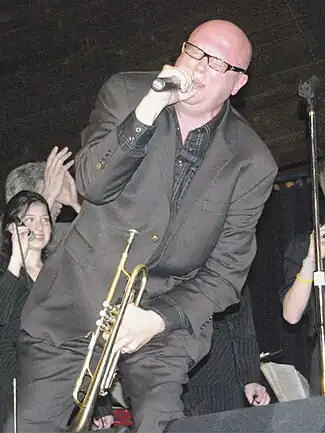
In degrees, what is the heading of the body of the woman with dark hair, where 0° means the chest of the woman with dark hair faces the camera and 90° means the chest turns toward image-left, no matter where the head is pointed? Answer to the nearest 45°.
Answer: approximately 315°

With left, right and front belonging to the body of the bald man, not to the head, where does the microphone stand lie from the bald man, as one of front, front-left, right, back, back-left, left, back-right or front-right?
left

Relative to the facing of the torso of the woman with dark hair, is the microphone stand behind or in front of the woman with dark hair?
in front

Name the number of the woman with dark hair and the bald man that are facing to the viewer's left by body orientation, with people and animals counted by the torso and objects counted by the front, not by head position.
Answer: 0

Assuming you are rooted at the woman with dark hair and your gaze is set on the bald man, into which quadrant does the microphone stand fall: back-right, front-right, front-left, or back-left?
front-left

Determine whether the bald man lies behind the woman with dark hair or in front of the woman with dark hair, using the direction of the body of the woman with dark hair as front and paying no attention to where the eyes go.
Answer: in front

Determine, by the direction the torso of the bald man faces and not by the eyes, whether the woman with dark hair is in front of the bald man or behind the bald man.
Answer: behind

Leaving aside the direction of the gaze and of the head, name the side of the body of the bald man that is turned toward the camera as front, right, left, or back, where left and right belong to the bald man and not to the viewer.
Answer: front

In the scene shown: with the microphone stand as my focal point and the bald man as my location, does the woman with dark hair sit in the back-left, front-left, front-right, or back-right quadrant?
back-left

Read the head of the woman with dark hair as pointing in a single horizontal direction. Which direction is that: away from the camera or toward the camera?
toward the camera
